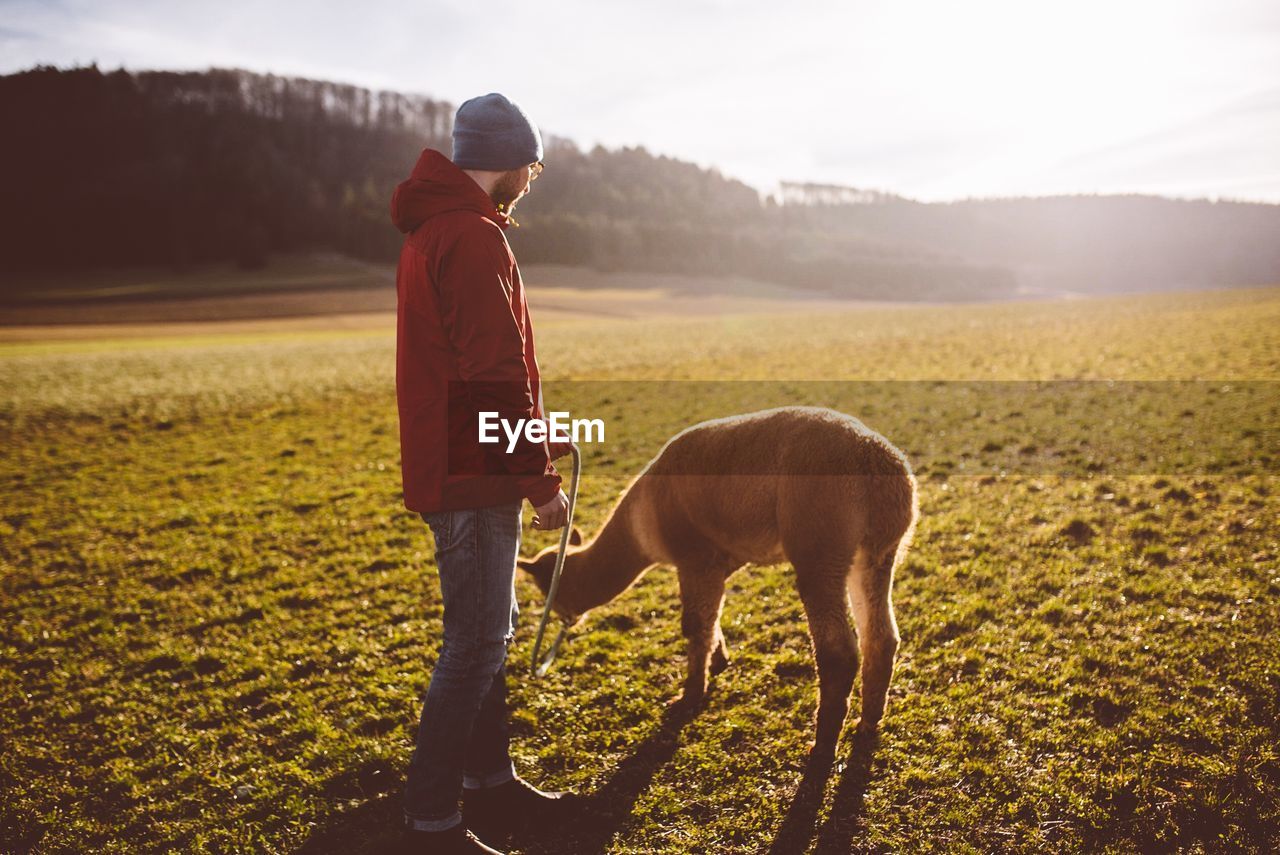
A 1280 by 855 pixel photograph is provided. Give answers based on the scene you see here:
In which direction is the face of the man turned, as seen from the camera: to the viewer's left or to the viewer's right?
to the viewer's right

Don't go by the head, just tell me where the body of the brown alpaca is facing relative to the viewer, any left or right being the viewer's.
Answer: facing away from the viewer and to the left of the viewer

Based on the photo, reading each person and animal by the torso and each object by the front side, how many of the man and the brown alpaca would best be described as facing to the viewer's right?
1

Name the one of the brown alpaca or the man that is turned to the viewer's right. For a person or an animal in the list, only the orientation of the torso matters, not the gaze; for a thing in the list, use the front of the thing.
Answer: the man

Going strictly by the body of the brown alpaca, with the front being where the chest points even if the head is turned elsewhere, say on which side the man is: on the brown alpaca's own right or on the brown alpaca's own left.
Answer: on the brown alpaca's own left

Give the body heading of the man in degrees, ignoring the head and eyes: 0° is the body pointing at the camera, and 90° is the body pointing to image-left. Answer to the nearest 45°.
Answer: approximately 270°

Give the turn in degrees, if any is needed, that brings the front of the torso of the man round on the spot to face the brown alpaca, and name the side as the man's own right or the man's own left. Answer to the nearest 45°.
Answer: approximately 45° to the man's own left
